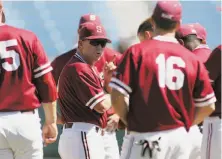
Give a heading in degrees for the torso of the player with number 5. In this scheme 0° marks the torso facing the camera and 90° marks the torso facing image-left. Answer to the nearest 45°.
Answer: approximately 180°

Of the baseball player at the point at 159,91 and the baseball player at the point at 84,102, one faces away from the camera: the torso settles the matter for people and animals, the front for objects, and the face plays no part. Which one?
the baseball player at the point at 159,91

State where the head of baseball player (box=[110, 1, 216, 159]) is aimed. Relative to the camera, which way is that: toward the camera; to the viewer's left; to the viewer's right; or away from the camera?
away from the camera

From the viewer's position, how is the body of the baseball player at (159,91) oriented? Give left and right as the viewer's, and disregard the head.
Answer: facing away from the viewer

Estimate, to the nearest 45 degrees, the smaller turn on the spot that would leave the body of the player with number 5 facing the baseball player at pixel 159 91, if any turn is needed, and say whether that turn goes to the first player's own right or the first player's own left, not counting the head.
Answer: approximately 135° to the first player's own right
